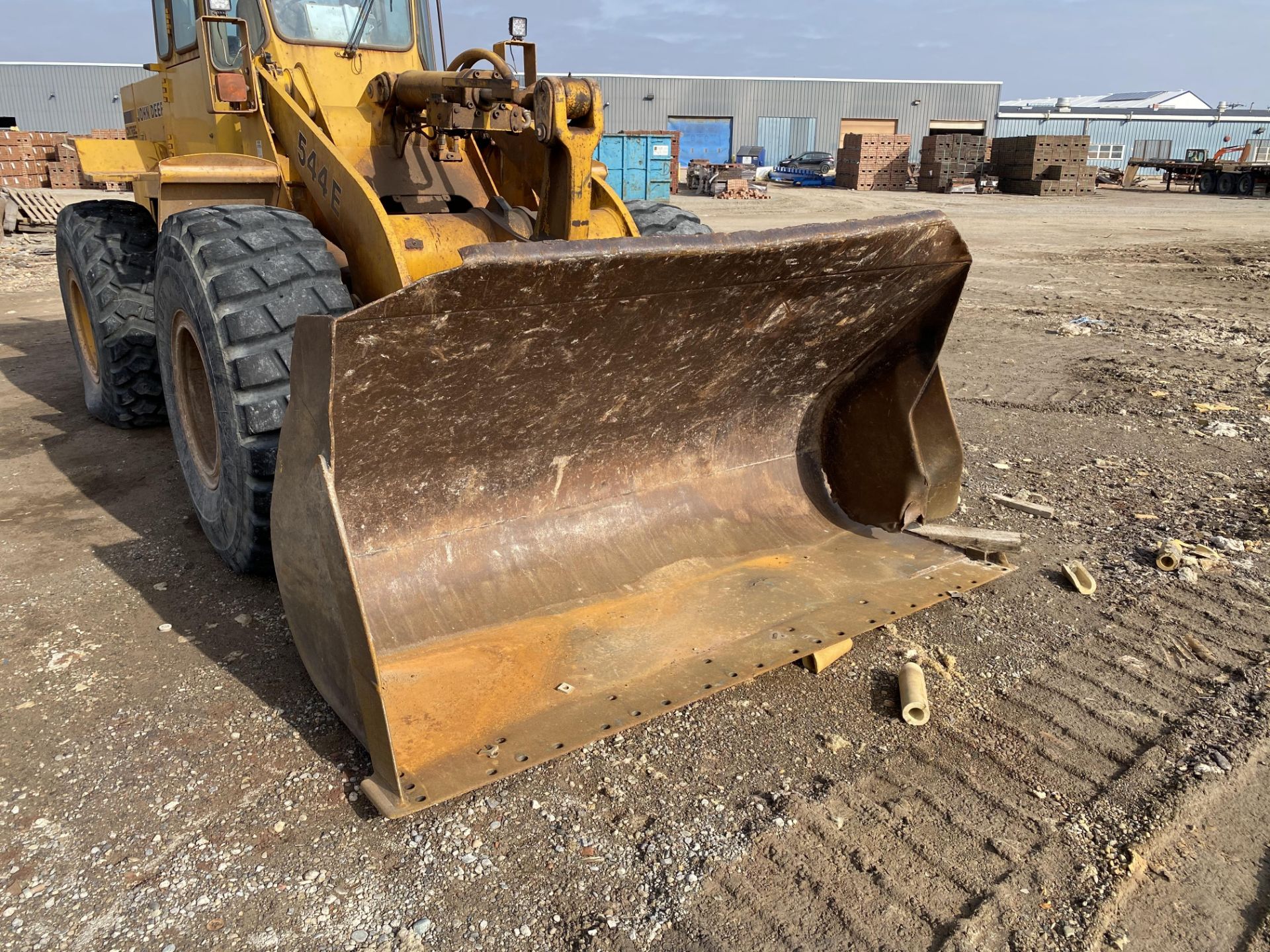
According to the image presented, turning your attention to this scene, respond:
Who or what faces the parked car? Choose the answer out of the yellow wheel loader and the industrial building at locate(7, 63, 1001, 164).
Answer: the industrial building

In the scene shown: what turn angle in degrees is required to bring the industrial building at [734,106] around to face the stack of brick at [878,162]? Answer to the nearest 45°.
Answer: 0° — it already faces it

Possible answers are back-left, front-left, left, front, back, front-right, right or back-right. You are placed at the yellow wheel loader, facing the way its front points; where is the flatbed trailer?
left

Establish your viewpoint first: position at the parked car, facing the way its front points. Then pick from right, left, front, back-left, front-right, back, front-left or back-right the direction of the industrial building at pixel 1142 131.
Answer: back-right

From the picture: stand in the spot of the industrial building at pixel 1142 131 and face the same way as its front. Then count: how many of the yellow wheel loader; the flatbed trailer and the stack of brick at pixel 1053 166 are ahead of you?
3

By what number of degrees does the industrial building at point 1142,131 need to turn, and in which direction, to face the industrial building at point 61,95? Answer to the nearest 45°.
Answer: approximately 45° to its right

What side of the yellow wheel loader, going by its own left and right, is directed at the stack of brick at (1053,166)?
left

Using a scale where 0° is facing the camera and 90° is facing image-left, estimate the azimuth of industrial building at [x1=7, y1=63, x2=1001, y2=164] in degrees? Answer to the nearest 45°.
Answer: approximately 0°

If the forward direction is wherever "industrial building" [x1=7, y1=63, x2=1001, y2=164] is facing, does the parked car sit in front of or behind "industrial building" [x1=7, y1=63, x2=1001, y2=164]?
in front

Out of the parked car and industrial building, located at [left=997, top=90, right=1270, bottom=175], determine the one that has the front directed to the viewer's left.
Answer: the parked car

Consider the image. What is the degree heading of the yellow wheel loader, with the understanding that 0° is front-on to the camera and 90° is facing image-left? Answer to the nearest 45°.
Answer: approximately 315°

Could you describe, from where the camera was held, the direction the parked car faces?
facing to the left of the viewer

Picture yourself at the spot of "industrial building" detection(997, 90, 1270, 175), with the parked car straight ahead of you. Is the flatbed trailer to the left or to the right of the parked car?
left

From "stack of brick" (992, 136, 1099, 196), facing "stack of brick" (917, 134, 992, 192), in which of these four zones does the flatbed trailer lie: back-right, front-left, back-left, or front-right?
back-right

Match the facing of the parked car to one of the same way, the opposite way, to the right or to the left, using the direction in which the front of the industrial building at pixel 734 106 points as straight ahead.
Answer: to the right

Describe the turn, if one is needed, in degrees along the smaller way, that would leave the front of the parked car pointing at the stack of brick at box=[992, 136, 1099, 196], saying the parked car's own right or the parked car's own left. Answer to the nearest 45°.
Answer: approximately 135° to the parked car's own left

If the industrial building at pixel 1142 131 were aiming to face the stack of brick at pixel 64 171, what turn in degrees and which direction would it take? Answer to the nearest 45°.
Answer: approximately 45° to its right
